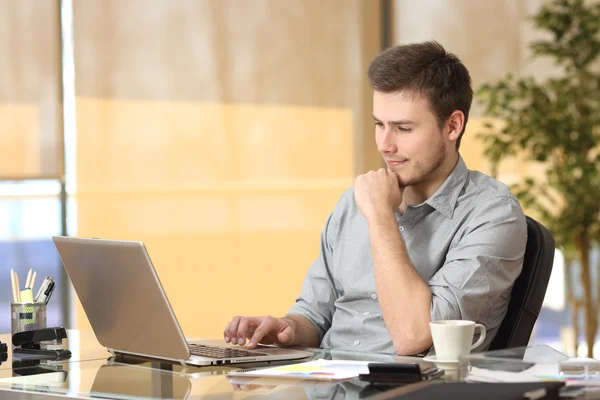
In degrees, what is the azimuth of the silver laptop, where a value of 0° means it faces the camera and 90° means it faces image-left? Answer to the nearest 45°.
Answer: approximately 225°

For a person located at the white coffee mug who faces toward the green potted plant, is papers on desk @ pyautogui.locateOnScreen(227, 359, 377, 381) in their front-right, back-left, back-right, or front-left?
back-left

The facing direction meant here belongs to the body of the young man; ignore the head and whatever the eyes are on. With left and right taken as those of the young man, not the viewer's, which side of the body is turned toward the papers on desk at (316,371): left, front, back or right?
front

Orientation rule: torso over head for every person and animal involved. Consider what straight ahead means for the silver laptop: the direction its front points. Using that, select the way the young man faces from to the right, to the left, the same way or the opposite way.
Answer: the opposite way

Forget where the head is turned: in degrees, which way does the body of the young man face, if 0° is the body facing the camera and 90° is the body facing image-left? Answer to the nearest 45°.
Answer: approximately 45°

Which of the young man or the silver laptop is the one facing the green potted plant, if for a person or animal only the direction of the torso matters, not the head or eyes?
the silver laptop

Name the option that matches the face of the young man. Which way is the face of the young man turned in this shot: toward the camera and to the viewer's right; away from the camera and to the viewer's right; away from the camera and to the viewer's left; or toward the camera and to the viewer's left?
toward the camera and to the viewer's left
